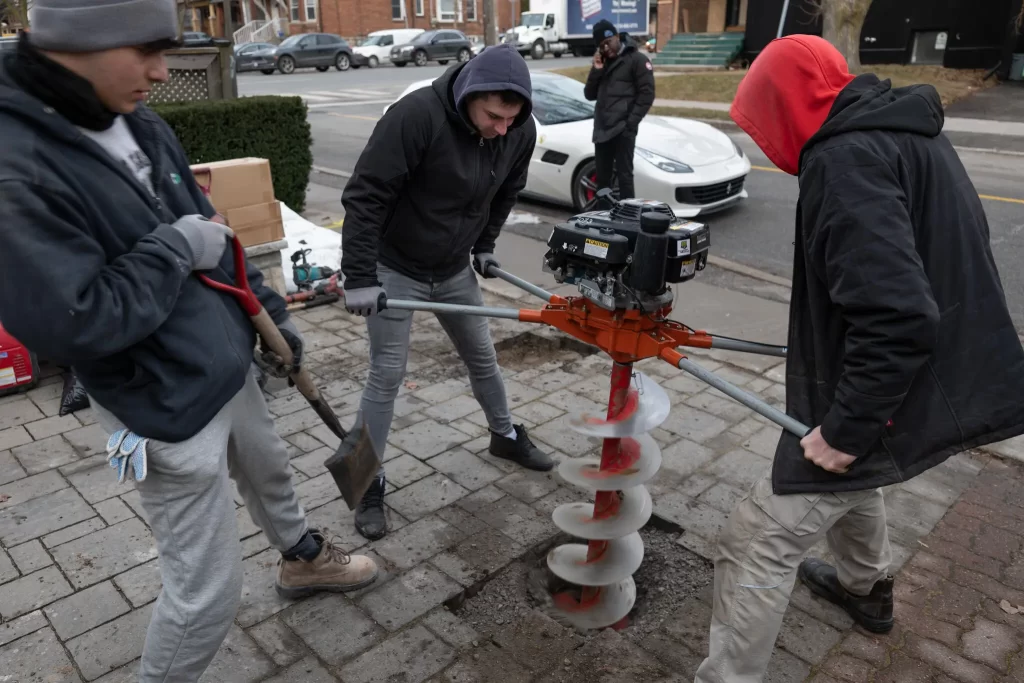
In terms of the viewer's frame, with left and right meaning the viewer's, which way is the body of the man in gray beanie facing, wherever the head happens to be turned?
facing the viewer and to the right of the viewer

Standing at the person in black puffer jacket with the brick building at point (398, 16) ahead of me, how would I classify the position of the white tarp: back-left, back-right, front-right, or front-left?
back-left

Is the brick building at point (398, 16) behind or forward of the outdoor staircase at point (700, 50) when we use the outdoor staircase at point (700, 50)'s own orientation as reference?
behind

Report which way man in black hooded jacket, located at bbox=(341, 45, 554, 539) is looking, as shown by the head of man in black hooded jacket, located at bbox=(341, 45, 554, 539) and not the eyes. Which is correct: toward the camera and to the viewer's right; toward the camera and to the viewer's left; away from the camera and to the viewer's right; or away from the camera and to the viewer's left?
toward the camera and to the viewer's right

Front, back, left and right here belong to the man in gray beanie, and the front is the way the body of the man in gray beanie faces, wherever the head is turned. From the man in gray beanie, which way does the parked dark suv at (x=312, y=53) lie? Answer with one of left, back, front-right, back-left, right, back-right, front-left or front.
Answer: back-left

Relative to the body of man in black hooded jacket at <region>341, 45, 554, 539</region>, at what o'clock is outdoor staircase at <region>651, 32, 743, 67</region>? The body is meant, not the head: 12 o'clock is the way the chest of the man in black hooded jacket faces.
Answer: The outdoor staircase is roughly at 8 o'clock from the man in black hooded jacket.

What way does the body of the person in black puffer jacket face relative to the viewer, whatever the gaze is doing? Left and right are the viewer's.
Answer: facing the viewer and to the left of the viewer

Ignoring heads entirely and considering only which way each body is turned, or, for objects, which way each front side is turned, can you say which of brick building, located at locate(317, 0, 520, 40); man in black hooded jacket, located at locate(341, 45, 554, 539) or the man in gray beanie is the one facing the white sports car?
the brick building

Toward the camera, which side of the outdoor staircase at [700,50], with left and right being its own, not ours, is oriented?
front

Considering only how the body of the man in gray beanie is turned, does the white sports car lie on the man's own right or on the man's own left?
on the man's own left

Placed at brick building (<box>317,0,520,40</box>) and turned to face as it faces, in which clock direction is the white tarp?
The white tarp is roughly at 12 o'clock from the brick building.

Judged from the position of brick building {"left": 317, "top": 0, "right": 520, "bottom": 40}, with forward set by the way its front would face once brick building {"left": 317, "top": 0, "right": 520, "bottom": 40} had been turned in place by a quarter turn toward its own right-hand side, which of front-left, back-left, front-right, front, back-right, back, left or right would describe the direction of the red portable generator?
left

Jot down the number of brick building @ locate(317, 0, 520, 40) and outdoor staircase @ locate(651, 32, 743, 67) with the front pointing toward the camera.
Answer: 2

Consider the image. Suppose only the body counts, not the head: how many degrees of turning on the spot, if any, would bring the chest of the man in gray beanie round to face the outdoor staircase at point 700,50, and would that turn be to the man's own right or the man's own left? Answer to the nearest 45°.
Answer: approximately 90° to the man's own left

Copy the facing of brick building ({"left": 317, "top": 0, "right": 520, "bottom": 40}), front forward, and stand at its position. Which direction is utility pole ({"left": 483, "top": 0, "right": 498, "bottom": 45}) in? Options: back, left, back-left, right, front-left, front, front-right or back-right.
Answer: front

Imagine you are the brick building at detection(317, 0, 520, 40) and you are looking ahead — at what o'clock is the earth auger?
The earth auger is roughly at 12 o'clock from the brick building.

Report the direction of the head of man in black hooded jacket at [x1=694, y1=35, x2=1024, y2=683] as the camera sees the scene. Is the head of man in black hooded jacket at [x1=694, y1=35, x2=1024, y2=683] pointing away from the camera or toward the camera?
away from the camera

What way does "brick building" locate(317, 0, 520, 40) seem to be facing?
toward the camera
